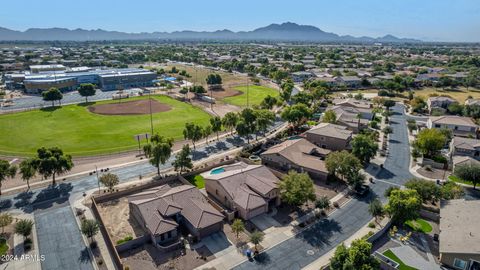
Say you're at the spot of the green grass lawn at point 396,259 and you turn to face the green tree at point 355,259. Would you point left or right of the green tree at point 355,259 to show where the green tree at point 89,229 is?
right

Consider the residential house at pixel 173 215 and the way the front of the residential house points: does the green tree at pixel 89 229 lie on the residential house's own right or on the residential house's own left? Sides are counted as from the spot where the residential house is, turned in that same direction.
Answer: on the residential house's own right

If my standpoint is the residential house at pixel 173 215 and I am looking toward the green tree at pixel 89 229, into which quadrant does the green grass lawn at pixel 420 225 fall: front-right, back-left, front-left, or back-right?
back-left

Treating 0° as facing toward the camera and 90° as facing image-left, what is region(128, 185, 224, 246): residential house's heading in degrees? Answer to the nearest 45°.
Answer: approximately 315°

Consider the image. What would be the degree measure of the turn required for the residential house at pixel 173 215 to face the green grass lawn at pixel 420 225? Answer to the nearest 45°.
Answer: approximately 45° to its left

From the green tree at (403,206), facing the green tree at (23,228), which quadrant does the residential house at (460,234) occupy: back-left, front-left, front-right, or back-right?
back-left

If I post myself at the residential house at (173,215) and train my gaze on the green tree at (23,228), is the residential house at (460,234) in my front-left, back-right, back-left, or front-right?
back-left

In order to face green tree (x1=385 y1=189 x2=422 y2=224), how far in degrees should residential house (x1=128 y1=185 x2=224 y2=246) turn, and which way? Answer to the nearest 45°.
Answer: approximately 45° to its left

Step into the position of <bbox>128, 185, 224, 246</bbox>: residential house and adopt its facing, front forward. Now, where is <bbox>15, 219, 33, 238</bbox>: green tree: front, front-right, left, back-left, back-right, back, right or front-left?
back-right

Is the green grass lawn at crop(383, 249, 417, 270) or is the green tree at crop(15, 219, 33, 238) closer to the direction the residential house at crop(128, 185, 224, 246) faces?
the green grass lawn
